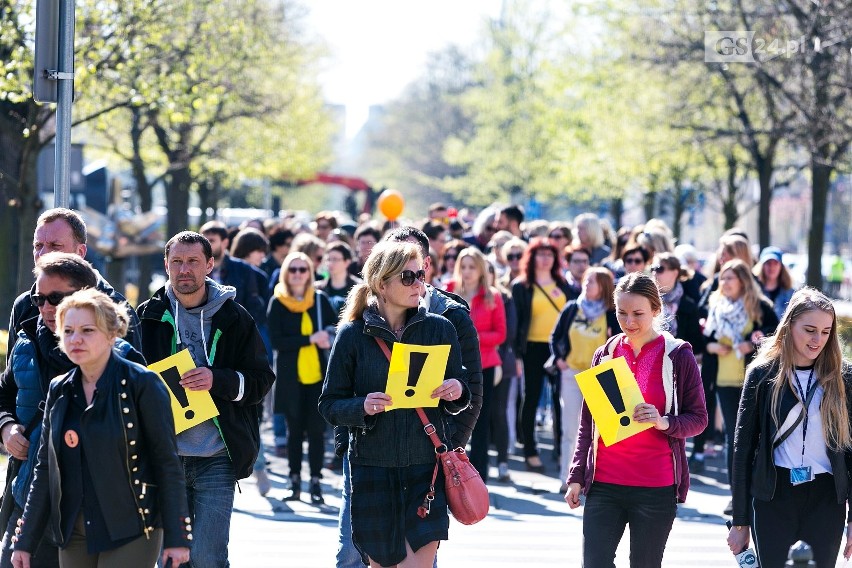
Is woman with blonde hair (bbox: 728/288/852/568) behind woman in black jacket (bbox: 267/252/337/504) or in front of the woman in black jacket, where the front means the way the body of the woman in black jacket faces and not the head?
in front

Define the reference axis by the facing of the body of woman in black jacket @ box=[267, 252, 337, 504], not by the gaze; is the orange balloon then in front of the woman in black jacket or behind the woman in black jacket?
behind

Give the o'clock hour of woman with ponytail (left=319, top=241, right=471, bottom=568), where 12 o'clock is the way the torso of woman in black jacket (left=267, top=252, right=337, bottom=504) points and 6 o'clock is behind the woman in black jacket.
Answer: The woman with ponytail is roughly at 12 o'clock from the woman in black jacket.

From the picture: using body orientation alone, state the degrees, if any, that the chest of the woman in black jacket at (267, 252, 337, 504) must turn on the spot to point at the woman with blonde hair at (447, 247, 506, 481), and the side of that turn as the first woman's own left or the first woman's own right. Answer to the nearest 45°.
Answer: approximately 90° to the first woman's own left

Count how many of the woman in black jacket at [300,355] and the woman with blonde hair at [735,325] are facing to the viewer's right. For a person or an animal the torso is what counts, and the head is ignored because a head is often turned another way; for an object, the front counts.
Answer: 0

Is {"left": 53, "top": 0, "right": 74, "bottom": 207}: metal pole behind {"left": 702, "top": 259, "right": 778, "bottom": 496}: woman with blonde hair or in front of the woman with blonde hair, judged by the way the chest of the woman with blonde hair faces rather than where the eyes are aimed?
in front

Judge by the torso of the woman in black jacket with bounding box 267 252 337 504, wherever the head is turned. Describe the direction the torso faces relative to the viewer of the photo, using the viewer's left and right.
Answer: facing the viewer

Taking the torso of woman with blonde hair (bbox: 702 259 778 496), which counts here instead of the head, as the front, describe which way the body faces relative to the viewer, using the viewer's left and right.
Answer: facing the viewer and to the left of the viewer

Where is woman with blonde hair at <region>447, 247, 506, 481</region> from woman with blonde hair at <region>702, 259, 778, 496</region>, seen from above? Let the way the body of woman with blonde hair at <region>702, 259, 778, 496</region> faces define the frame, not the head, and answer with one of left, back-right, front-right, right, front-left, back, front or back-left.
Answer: front-right

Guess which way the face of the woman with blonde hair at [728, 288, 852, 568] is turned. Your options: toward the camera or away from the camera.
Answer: toward the camera

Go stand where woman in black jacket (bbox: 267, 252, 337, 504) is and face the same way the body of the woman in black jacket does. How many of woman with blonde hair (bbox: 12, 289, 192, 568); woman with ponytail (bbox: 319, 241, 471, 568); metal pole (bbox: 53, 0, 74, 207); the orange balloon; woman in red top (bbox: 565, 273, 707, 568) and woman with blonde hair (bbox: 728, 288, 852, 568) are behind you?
1

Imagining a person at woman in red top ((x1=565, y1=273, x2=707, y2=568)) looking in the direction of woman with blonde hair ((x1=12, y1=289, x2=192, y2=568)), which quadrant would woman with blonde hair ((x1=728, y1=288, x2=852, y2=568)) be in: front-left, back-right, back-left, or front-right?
back-left

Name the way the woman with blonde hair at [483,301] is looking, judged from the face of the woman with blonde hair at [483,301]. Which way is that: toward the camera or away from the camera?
toward the camera

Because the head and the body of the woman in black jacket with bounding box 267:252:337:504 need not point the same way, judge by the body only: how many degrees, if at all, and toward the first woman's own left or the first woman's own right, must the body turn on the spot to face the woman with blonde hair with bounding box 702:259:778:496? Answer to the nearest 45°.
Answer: approximately 90° to the first woman's own left

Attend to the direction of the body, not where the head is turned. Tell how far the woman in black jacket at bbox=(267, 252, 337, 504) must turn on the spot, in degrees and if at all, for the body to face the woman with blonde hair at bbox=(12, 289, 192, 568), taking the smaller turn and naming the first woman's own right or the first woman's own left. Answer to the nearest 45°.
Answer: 0° — they already face them

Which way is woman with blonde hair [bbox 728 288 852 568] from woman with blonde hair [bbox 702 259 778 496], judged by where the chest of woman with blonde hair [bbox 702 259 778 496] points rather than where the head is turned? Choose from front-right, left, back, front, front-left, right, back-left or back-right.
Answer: front-left
